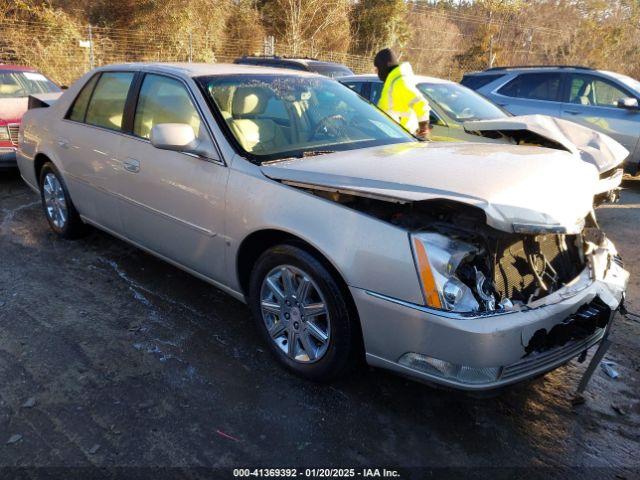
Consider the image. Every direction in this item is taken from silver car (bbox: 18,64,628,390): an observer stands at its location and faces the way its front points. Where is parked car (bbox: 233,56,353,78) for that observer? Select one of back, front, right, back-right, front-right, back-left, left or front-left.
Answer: back-left

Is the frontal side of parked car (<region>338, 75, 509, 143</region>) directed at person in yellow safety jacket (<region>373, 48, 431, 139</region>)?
no

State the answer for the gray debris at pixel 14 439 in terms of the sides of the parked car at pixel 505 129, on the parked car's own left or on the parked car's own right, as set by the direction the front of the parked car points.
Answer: on the parked car's own right

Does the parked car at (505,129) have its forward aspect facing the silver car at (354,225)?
no

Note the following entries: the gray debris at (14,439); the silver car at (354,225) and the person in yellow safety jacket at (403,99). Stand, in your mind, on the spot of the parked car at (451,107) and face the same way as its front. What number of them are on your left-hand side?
0

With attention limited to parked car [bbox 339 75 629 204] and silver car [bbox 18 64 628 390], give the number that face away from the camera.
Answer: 0

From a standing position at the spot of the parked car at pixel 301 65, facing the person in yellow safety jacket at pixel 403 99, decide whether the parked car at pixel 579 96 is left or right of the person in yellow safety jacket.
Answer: left

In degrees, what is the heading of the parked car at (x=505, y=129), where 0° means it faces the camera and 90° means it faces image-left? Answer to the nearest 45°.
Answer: approximately 315°

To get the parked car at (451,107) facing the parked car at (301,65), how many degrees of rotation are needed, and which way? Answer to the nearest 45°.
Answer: approximately 180°

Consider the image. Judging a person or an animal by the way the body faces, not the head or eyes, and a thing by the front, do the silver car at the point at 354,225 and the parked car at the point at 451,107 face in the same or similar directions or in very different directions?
same or similar directions

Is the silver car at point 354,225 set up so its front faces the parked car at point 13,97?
no

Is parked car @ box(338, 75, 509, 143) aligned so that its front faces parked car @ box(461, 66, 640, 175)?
no
